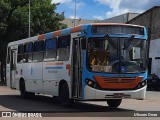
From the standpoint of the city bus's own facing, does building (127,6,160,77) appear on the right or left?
on its left

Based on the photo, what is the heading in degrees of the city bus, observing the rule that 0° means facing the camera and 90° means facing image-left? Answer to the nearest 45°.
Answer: approximately 315°

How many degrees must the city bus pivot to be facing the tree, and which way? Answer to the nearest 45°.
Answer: approximately 135° to its left
